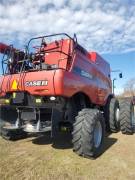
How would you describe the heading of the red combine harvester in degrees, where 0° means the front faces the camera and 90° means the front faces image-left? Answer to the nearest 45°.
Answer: approximately 225°
